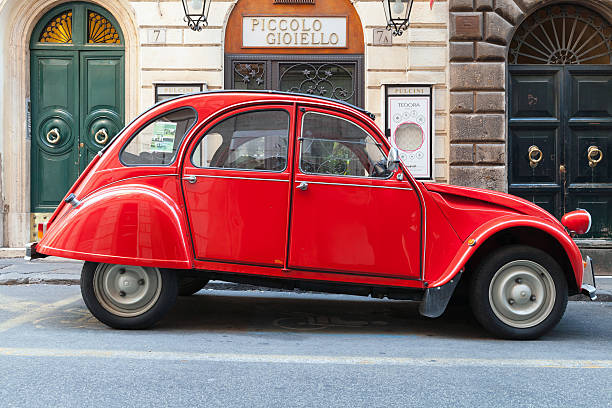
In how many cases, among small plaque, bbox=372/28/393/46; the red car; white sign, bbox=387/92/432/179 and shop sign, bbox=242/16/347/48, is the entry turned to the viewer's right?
1

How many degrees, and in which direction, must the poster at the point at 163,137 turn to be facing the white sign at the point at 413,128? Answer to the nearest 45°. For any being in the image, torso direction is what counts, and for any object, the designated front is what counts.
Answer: approximately 135° to its left

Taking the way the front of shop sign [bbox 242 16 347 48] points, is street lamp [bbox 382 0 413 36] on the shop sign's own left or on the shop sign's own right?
on the shop sign's own left

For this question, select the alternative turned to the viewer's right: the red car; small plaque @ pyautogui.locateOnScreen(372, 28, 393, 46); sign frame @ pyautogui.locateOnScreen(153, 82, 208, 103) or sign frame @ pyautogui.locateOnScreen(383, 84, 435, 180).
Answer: the red car

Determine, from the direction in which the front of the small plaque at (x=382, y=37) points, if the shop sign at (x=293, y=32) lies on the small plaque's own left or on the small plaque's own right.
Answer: on the small plaque's own right

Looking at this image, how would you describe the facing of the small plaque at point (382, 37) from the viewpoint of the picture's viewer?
facing the viewer

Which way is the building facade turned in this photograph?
toward the camera

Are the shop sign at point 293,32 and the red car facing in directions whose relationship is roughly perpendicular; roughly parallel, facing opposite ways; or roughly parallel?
roughly perpendicular

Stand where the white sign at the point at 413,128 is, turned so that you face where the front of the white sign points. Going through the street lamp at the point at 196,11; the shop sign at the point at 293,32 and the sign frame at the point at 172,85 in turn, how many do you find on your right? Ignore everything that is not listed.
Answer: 3

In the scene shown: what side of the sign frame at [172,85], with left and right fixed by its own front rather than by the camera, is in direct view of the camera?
front

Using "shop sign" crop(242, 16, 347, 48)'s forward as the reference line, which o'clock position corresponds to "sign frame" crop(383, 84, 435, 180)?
The sign frame is roughly at 9 o'clock from the shop sign.

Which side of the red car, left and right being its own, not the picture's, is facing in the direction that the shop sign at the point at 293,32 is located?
left

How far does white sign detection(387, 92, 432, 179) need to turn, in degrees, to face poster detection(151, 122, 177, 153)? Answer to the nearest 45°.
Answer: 0° — it already faces it
